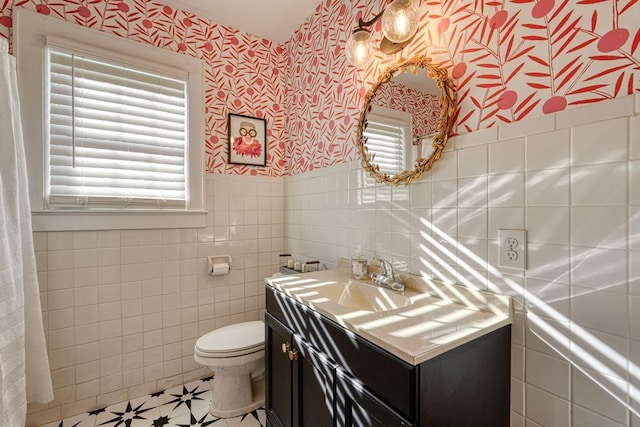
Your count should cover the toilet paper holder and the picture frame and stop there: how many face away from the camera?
0

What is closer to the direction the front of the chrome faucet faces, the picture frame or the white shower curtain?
the white shower curtain

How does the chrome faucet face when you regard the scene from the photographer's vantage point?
facing the viewer and to the left of the viewer

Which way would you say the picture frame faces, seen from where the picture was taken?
facing the viewer and to the right of the viewer

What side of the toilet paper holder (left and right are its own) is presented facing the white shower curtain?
right

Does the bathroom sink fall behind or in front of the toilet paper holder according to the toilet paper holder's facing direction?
in front

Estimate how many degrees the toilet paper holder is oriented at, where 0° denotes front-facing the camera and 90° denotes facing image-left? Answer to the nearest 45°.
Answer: approximately 315°

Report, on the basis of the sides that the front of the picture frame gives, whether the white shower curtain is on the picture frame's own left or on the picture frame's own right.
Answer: on the picture frame's own right
